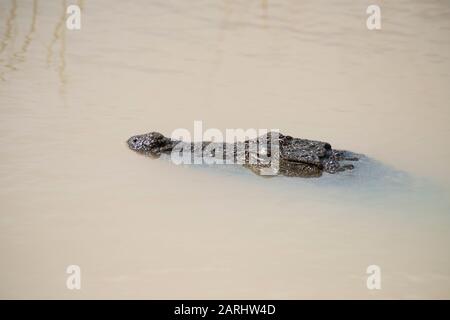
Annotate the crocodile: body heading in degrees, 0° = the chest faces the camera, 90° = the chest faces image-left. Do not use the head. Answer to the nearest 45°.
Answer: approximately 90°
